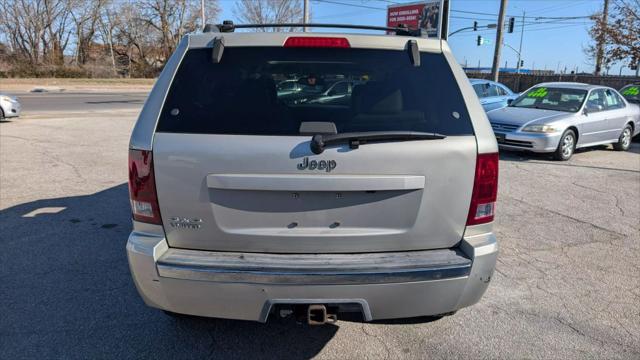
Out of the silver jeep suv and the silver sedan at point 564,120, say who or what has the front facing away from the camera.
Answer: the silver jeep suv

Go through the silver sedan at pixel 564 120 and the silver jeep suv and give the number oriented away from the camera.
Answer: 1

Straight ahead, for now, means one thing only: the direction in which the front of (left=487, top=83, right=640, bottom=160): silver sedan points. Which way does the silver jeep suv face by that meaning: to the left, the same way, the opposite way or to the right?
to the right

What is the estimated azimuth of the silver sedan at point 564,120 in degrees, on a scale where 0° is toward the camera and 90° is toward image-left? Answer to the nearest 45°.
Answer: approximately 45°

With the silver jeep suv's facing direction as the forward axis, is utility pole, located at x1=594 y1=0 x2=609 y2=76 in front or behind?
in front

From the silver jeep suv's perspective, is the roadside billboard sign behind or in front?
in front

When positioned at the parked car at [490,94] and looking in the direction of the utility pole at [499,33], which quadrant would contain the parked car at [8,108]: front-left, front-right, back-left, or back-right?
back-left

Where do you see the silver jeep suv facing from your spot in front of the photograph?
facing away from the viewer

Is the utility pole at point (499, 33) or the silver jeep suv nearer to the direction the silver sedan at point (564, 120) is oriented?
the silver jeep suv

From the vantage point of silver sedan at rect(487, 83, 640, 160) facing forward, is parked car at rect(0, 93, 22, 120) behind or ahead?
ahead

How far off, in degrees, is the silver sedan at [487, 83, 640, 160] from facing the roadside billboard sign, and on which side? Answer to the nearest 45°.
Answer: approximately 90° to its right
